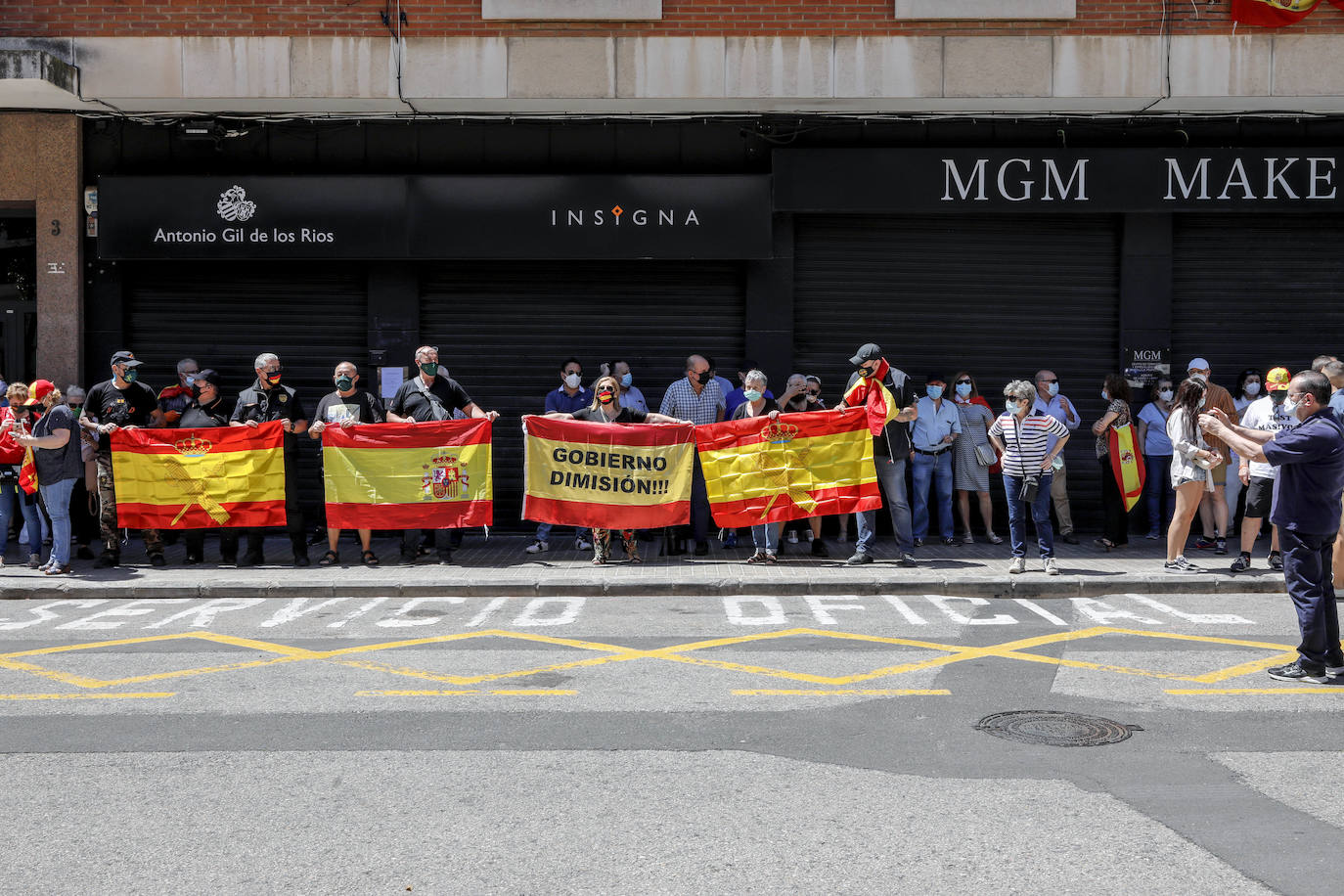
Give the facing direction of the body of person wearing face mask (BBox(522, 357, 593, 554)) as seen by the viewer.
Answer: toward the camera

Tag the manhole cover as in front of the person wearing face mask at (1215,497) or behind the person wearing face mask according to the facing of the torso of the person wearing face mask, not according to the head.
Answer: in front

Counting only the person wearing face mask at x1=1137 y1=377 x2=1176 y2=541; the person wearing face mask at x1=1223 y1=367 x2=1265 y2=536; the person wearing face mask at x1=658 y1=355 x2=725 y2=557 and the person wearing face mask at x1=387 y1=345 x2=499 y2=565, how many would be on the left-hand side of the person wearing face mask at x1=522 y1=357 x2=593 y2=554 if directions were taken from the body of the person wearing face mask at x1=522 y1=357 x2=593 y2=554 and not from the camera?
3

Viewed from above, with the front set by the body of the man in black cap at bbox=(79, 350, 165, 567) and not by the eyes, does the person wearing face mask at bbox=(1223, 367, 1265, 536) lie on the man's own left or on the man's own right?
on the man's own left

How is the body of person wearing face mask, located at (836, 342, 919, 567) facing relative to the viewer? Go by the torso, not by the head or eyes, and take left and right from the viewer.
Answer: facing the viewer and to the left of the viewer

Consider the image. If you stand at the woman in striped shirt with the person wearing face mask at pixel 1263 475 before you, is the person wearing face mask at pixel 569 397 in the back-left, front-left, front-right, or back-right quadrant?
back-left

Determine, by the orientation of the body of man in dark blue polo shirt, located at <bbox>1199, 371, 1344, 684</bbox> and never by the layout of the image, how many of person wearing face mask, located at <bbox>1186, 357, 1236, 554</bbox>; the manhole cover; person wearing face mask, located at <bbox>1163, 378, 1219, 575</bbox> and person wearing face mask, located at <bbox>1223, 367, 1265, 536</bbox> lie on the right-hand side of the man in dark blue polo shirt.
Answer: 3

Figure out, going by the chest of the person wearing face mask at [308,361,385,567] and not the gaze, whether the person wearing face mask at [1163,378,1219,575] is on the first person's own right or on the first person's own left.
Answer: on the first person's own left

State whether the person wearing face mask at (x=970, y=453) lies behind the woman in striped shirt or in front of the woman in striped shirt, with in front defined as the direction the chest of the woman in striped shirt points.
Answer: behind

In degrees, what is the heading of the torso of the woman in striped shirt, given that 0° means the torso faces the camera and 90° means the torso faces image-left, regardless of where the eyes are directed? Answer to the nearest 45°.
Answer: approximately 0°

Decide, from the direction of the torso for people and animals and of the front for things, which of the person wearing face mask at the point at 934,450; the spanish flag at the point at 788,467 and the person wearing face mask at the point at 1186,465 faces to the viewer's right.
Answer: the person wearing face mask at the point at 1186,465

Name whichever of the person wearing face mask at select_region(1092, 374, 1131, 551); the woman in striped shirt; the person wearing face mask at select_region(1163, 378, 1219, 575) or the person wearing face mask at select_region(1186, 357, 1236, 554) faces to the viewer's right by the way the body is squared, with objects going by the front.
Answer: the person wearing face mask at select_region(1163, 378, 1219, 575)

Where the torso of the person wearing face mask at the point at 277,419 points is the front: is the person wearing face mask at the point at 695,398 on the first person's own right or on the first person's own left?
on the first person's own left

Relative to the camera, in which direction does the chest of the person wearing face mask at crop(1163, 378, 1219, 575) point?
to the viewer's right

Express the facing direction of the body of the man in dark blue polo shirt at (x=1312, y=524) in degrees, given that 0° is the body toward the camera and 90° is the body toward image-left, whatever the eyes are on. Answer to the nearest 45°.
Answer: approximately 90°

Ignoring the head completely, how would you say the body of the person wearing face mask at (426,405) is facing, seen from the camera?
toward the camera
